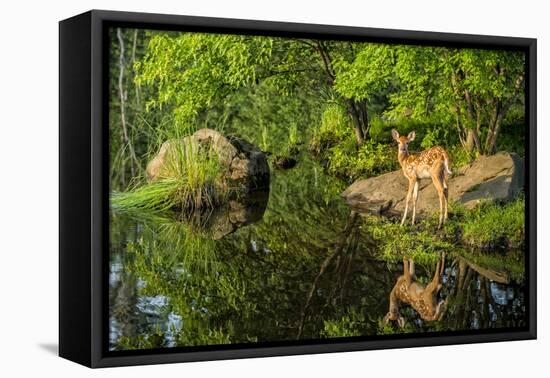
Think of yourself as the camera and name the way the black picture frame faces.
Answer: facing the viewer and to the right of the viewer
